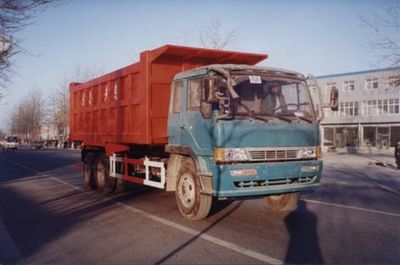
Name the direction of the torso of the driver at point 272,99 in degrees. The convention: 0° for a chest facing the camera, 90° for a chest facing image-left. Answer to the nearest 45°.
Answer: approximately 315°

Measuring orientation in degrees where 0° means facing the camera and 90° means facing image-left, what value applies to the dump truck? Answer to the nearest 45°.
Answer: approximately 315°
